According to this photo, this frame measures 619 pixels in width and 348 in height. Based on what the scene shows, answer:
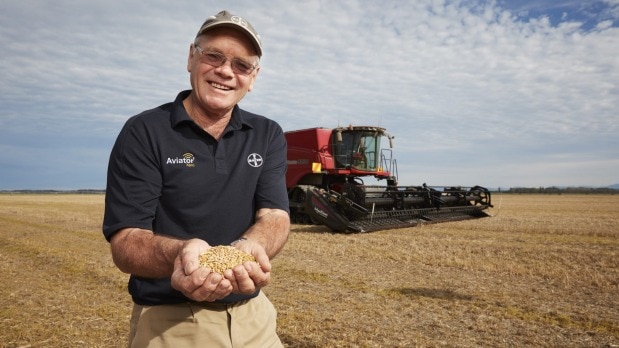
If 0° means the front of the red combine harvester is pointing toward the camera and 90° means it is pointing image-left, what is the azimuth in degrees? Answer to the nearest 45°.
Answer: approximately 315°
